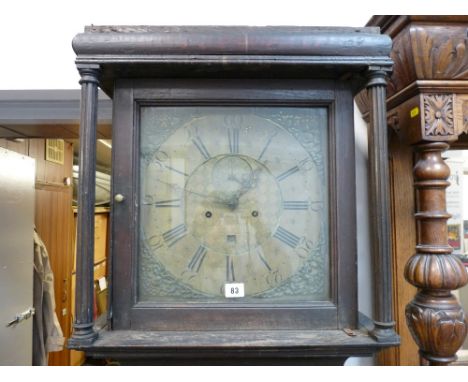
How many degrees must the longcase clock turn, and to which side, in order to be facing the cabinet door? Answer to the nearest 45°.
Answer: approximately 135° to its right

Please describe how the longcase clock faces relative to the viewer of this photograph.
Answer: facing the viewer

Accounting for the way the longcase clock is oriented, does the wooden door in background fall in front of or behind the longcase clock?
behind

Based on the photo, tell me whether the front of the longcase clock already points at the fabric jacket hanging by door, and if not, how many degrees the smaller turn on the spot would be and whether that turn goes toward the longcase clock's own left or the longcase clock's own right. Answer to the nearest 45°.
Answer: approximately 135° to the longcase clock's own right

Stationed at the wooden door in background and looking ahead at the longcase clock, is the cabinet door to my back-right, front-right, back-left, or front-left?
front-right
